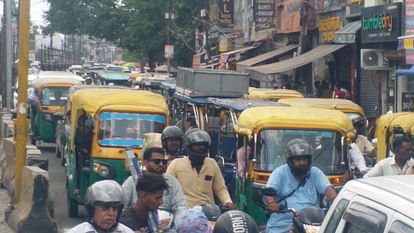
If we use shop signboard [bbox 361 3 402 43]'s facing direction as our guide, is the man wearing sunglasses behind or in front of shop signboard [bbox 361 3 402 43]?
in front

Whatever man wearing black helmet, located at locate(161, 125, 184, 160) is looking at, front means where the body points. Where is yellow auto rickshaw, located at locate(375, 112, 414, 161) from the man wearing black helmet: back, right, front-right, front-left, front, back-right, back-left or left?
back-left

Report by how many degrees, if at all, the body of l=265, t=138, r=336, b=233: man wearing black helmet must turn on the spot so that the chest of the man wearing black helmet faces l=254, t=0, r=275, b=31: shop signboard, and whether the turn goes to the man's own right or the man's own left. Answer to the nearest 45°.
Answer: approximately 180°

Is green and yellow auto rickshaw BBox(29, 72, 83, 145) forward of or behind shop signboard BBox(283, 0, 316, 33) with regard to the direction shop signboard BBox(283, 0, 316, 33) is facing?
forward

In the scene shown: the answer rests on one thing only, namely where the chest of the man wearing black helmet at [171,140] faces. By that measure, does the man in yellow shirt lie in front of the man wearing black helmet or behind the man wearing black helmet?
in front

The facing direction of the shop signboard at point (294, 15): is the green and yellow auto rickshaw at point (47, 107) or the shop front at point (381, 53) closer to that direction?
the green and yellow auto rickshaw

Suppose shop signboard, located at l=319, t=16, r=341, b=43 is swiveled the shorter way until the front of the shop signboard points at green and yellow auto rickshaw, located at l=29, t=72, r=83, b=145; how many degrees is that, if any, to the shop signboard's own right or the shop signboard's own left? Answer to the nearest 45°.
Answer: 0° — it already faces it

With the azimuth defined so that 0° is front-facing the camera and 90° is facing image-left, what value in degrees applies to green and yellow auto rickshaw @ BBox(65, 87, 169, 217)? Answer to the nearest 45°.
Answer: approximately 315°

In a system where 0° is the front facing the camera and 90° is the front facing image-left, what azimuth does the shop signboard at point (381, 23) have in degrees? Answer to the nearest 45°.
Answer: approximately 45°

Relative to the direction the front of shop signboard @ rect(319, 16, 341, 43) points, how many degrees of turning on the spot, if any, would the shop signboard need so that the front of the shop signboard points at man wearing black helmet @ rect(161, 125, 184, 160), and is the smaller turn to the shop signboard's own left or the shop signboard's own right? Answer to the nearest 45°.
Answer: approximately 45° to the shop signboard's own left
